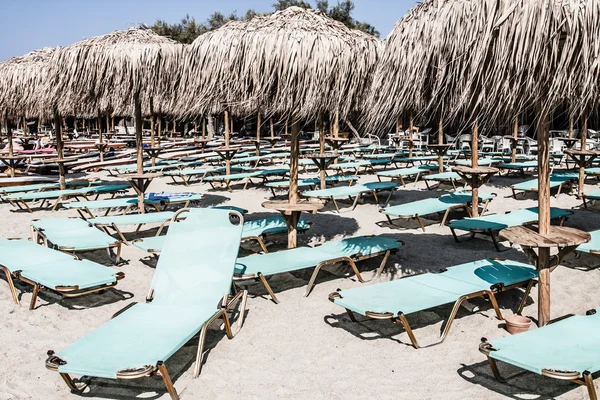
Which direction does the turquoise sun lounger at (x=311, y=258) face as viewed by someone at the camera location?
facing the viewer and to the left of the viewer

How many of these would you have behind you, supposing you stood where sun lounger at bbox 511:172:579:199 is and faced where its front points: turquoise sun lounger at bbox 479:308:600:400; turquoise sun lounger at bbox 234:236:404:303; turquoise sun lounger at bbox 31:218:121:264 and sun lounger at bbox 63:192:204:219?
0

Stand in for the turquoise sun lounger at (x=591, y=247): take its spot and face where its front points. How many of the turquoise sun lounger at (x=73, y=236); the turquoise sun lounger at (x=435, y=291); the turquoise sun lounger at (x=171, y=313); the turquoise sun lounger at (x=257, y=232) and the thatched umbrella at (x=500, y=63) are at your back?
0

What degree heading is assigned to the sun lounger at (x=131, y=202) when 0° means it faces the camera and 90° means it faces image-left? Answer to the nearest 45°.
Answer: approximately 90°

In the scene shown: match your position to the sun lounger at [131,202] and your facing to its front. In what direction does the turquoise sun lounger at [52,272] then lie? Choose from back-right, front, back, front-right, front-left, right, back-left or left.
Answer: left

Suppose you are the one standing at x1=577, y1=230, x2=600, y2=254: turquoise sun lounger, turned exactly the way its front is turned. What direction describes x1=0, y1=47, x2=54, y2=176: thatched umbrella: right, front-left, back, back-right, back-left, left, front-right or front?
front-right

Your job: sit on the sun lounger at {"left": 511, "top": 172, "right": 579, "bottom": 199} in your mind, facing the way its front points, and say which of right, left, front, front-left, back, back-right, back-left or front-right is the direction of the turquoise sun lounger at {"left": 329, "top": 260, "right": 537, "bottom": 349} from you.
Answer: front-left

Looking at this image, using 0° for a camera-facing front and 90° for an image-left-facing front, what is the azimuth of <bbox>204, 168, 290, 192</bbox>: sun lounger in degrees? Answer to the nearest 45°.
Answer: approximately 45°

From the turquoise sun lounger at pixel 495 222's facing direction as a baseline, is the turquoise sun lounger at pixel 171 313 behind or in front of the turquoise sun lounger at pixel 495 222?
in front

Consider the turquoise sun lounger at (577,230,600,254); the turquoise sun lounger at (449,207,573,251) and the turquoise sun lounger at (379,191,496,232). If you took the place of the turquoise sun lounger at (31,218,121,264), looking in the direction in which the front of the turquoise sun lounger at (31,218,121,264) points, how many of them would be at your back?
0

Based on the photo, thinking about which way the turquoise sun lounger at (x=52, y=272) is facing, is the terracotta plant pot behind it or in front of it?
in front

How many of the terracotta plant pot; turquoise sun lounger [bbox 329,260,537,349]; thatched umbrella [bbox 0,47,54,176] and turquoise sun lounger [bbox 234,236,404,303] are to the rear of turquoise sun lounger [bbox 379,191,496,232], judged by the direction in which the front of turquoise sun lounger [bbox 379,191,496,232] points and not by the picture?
0

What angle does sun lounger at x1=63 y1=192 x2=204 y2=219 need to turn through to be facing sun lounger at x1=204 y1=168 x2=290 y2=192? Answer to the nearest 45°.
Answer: approximately 135° to its right

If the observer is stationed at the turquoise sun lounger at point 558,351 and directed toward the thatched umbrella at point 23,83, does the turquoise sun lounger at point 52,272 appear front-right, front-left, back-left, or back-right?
front-left

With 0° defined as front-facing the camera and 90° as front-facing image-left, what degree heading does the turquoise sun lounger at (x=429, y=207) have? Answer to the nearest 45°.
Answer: approximately 45°

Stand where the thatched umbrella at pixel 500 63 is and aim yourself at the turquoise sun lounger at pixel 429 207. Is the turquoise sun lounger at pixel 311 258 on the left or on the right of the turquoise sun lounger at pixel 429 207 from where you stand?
left
